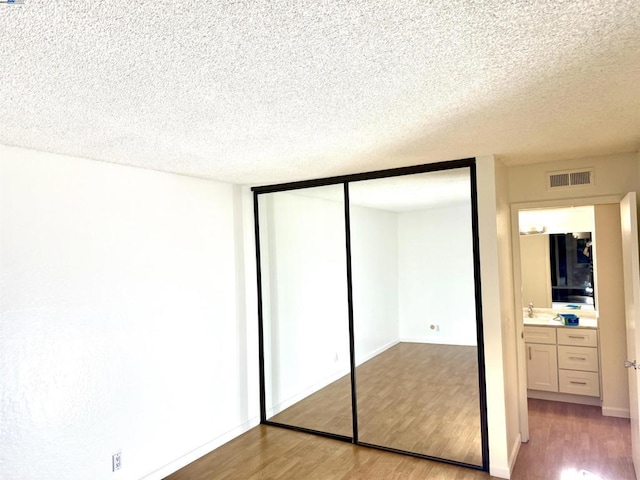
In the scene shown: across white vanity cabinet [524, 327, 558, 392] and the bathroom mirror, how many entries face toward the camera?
2

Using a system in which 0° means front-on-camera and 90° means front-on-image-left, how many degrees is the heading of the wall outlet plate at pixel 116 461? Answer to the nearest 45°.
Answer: approximately 315°

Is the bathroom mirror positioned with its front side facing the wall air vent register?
yes

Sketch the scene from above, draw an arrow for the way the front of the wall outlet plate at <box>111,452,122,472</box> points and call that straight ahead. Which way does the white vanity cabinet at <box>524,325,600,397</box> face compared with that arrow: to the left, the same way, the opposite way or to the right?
to the right

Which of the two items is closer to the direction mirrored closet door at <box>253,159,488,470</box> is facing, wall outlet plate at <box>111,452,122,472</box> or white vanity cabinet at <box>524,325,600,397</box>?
the wall outlet plate

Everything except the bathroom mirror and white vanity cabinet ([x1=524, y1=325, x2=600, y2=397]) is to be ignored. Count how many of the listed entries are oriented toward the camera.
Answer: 2

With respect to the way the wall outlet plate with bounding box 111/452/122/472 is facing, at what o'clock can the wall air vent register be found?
The wall air vent register is roughly at 11 o'clock from the wall outlet plate.

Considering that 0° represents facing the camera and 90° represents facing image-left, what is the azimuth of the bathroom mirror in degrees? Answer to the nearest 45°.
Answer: approximately 0°

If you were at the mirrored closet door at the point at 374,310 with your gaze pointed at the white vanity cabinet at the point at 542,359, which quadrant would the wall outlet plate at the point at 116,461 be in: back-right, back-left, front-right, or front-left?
back-right
